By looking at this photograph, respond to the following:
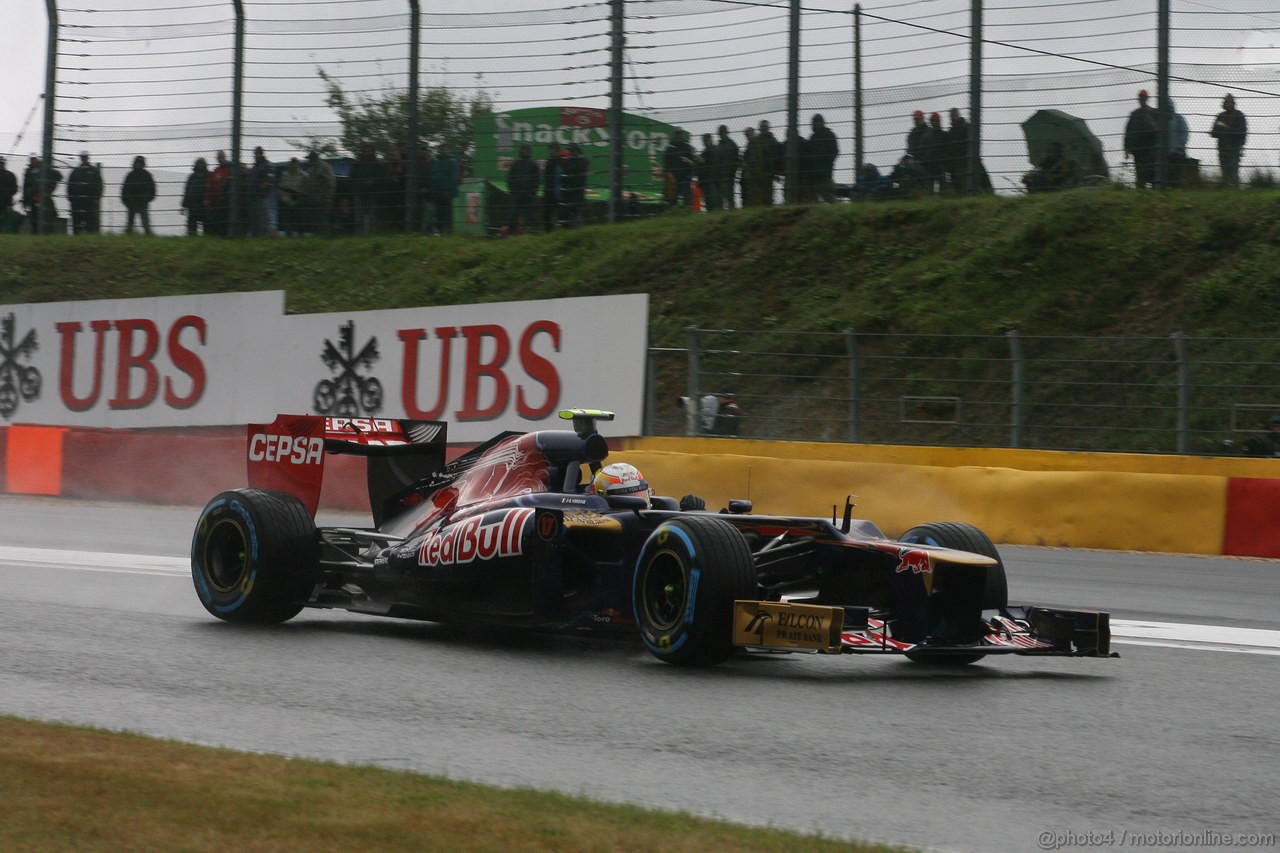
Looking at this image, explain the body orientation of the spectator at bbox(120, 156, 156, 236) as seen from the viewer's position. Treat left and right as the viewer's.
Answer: facing the viewer

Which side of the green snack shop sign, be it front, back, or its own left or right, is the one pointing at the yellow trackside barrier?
front

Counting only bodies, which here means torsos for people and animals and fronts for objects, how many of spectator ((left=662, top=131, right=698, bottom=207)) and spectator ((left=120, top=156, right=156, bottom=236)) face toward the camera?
2

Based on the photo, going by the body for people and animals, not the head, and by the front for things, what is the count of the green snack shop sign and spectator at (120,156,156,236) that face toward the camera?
2

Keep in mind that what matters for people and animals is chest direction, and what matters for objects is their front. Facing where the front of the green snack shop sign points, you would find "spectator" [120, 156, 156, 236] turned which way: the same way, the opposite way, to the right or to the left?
the same way

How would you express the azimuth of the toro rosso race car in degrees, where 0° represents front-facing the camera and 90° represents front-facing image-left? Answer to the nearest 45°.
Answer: approximately 315°

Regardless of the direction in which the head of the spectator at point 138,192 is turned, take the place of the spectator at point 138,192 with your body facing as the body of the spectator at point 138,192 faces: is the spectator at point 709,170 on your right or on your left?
on your left

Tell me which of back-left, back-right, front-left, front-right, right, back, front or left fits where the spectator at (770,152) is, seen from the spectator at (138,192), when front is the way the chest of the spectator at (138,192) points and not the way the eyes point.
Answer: front-left

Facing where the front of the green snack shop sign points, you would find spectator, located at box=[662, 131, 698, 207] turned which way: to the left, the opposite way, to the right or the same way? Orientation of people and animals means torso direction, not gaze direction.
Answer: the same way

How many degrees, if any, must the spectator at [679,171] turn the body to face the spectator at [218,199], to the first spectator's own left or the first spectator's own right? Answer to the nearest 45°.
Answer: approximately 90° to the first spectator's own right

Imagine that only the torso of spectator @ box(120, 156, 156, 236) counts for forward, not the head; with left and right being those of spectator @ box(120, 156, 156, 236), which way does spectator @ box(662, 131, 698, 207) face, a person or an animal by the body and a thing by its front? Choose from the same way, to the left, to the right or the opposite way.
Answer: the same way

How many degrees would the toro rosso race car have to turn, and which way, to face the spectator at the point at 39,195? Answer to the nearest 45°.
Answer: approximately 180°

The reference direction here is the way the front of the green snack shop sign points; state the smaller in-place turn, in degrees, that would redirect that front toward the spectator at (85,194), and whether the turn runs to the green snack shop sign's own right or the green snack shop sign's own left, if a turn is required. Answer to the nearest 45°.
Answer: approximately 135° to the green snack shop sign's own right

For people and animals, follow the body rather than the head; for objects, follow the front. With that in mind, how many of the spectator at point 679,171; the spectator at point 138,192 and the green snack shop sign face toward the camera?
3

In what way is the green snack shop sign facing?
toward the camera

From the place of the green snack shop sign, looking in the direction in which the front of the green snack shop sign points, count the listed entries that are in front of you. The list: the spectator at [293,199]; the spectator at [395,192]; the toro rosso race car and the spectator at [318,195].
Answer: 1

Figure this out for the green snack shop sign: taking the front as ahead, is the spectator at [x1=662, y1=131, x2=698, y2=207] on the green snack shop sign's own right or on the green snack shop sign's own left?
on the green snack shop sign's own left
